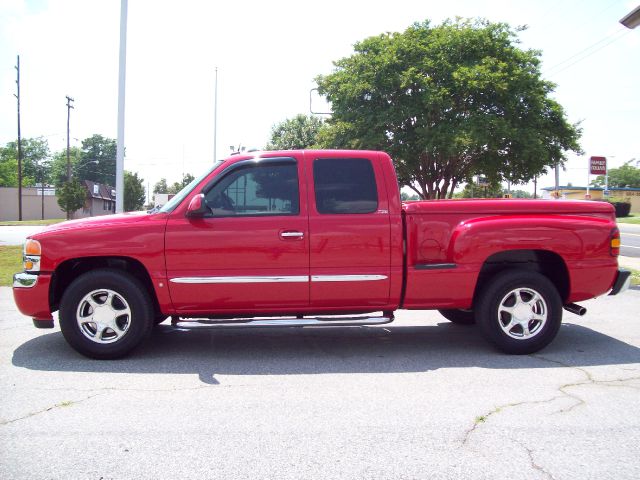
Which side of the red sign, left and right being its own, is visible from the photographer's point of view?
front

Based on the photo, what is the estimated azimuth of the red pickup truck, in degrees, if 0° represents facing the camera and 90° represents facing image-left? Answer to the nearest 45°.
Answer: approximately 90°

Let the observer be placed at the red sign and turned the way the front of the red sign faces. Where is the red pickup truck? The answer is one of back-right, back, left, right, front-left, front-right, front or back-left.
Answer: front

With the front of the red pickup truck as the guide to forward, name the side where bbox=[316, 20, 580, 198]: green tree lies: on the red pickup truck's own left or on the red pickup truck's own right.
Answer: on the red pickup truck's own right

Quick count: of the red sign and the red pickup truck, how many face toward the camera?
1

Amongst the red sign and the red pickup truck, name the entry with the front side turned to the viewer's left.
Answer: the red pickup truck
